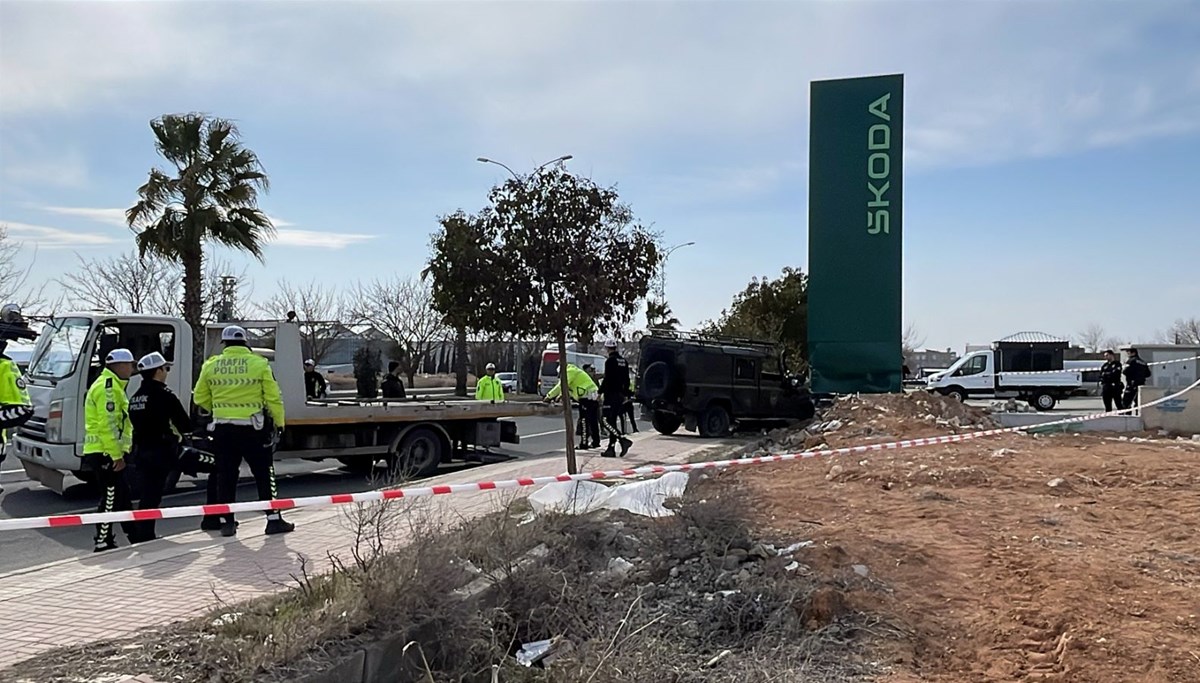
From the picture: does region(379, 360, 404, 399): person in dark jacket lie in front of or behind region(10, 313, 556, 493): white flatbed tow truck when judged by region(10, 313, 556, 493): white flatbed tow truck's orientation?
behind

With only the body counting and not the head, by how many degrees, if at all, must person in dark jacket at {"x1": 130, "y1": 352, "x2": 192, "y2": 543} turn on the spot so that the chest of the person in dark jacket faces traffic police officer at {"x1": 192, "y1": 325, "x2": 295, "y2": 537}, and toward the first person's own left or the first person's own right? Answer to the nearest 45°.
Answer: approximately 90° to the first person's own right

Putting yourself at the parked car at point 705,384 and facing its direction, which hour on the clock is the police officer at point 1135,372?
The police officer is roughly at 1 o'clock from the parked car.

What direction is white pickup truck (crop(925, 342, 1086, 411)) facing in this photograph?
to the viewer's left

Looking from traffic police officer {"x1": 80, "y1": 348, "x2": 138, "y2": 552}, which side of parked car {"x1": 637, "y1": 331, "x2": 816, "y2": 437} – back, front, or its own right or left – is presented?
back

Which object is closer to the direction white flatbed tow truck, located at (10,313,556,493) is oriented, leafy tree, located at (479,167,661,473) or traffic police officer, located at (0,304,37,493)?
the traffic police officer

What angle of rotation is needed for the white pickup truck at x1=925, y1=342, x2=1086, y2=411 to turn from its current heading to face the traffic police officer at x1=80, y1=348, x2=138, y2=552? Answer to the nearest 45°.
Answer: approximately 90° to its left

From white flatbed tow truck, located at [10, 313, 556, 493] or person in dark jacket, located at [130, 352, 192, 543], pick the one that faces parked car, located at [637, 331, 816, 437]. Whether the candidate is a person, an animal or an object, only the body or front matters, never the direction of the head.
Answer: the person in dark jacket
